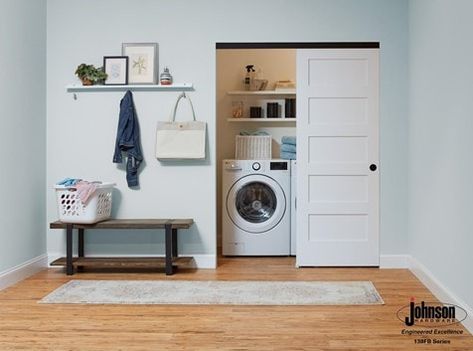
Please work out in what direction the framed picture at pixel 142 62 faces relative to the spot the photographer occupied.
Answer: facing the viewer

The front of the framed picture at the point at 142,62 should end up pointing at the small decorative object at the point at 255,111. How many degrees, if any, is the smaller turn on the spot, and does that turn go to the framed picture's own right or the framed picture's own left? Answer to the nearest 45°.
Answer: approximately 135° to the framed picture's own left

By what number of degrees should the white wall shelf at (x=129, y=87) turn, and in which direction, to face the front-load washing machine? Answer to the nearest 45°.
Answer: approximately 90° to its left

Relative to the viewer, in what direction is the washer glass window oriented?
toward the camera

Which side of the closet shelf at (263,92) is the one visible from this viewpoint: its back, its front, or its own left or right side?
front

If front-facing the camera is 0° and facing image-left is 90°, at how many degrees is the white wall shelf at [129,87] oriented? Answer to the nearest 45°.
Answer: approximately 0°

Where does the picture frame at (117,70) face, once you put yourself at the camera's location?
facing the viewer

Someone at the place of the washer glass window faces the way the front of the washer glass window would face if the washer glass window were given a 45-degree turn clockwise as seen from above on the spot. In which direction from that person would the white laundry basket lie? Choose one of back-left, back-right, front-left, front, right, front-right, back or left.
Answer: front
